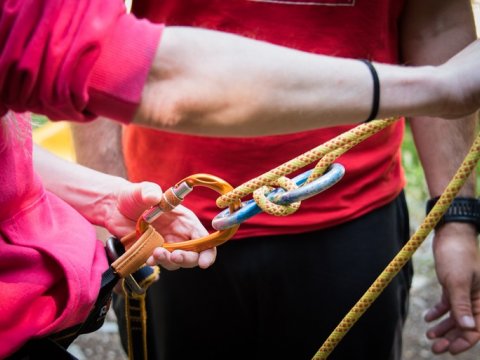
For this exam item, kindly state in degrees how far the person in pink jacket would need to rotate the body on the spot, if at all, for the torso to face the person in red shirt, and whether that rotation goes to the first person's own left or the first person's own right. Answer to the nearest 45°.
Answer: approximately 45° to the first person's own left

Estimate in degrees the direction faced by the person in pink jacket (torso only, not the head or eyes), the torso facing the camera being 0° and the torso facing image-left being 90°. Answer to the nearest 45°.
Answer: approximately 270°
